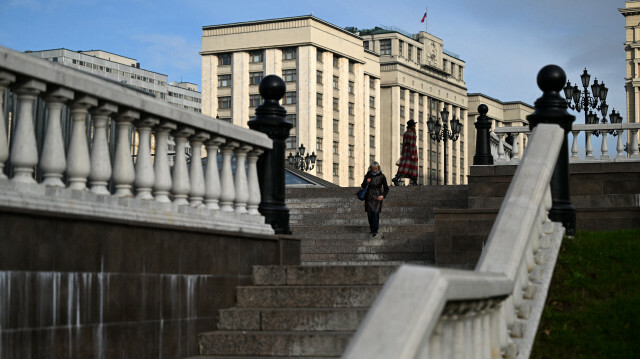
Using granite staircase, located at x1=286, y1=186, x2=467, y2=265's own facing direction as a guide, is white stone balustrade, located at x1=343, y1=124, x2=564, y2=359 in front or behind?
in front

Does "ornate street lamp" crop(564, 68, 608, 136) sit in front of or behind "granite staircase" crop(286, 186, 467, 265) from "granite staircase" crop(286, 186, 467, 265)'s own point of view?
behind

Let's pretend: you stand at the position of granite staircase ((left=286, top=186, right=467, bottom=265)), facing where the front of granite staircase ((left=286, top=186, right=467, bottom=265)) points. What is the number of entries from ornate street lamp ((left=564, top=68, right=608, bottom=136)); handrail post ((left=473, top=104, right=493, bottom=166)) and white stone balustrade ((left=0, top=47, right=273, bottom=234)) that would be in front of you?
1

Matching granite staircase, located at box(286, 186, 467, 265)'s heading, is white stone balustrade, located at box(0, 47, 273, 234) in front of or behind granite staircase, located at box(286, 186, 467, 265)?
in front

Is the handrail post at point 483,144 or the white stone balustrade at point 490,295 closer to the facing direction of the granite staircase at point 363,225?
the white stone balustrade

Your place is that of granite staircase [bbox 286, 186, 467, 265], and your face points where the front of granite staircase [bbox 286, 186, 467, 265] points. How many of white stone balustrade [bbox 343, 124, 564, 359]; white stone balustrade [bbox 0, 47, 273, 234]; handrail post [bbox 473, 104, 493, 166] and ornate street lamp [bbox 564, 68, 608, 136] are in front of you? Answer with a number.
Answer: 2

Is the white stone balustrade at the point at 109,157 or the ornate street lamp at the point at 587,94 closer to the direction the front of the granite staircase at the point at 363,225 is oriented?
the white stone balustrade

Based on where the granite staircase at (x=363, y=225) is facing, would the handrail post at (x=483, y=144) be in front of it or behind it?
behind

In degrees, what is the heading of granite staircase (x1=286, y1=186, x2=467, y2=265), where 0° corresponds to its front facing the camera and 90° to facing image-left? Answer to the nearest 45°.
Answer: approximately 0°
